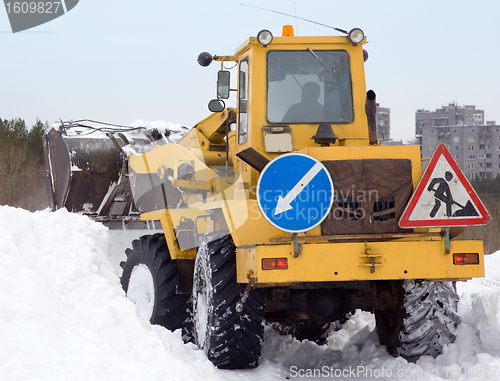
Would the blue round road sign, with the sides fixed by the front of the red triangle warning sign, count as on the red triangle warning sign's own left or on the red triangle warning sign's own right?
on the red triangle warning sign's own right

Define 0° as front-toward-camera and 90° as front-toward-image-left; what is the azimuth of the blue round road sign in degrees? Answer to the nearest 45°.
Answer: approximately 0°

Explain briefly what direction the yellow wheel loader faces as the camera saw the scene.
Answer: facing away from the viewer and to the left of the viewer

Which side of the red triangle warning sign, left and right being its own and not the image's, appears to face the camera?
front

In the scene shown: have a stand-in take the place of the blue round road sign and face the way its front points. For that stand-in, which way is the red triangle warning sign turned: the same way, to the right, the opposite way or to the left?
the same way

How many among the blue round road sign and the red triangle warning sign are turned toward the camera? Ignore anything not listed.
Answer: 2

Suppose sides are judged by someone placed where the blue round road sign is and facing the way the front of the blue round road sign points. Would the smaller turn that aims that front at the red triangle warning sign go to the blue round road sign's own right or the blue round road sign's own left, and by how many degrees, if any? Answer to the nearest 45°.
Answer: approximately 90° to the blue round road sign's own left
